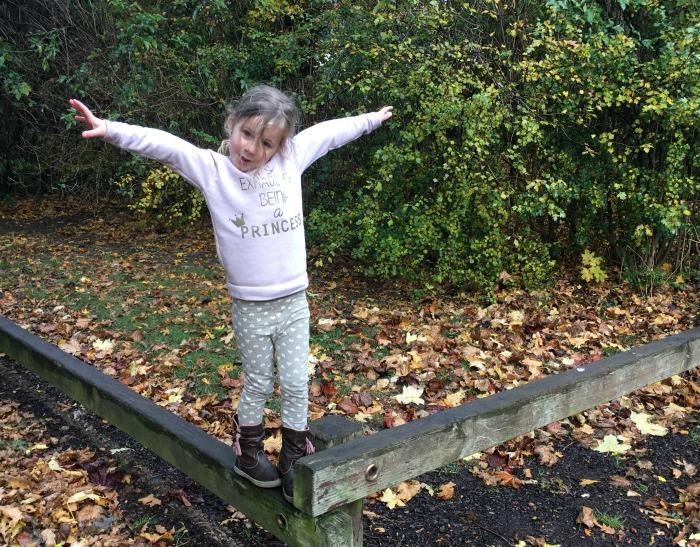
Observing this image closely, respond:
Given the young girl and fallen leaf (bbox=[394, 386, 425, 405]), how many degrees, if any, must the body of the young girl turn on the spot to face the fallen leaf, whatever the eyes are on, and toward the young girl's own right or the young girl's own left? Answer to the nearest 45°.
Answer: approximately 90° to the young girl's own left

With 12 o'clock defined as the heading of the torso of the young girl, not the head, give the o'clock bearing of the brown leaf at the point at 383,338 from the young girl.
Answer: The brown leaf is roughly at 8 o'clock from the young girl.

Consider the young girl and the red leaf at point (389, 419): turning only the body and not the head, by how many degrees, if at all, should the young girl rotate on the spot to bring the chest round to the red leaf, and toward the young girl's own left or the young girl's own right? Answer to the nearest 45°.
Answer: approximately 90° to the young girl's own left

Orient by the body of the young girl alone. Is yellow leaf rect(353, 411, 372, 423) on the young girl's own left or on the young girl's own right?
on the young girl's own left

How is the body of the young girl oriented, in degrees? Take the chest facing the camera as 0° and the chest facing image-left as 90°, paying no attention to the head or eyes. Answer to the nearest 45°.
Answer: approximately 315°
